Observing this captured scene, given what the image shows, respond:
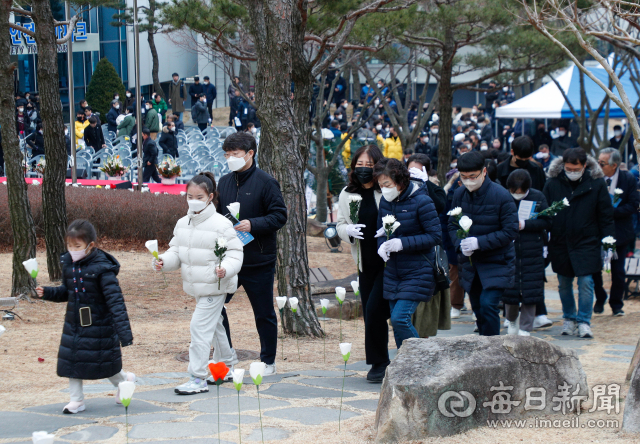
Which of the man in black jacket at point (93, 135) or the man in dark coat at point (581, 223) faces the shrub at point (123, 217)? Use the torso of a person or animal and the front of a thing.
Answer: the man in black jacket

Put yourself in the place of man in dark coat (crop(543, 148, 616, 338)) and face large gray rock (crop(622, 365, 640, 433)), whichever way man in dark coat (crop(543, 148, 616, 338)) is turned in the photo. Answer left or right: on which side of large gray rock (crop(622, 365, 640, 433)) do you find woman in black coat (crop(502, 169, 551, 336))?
right

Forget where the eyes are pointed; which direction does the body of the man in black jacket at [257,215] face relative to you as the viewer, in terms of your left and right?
facing the viewer and to the left of the viewer

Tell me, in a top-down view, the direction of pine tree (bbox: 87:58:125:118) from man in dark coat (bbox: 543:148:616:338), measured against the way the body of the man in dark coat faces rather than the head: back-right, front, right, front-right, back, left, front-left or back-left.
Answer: back-right

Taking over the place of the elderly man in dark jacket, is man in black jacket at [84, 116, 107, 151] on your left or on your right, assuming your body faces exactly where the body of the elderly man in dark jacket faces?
on your right

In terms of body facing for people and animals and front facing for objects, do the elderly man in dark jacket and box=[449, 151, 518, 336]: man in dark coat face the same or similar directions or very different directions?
same or similar directions

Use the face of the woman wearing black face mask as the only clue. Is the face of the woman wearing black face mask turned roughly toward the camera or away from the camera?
toward the camera

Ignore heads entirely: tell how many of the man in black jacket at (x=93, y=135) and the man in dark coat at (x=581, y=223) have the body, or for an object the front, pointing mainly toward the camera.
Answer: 2

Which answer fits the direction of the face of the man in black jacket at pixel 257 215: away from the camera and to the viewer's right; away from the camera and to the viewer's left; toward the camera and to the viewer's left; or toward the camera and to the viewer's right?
toward the camera and to the viewer's left

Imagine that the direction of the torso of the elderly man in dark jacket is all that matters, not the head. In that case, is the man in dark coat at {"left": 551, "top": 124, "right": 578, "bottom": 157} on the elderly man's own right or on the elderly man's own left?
on the elderly man's own right

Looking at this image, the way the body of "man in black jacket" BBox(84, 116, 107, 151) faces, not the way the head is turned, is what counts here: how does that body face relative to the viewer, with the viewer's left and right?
facing the viewer

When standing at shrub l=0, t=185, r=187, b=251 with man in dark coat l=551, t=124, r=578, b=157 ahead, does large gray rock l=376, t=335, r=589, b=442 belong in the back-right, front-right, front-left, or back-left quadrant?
back-right

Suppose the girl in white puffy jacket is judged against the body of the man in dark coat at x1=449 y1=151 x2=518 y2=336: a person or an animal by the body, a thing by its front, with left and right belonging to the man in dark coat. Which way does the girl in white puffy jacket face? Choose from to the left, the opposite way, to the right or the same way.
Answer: the same way

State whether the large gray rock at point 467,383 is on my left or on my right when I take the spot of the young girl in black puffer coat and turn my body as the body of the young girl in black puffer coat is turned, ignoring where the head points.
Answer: on my left

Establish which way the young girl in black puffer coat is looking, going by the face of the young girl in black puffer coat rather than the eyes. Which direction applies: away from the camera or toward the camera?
toward the camera

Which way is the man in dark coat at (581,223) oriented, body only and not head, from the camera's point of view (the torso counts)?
toward the camera

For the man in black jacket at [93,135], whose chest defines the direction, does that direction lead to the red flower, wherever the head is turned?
yes

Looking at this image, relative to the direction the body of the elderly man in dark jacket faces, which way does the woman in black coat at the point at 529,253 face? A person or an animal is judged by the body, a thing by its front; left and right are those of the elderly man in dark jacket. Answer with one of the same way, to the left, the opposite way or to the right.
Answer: the same way

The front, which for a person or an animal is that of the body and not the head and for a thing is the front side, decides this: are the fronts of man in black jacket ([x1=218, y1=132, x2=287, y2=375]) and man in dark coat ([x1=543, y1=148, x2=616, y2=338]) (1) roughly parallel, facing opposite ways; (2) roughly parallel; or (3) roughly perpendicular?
roughly parallel

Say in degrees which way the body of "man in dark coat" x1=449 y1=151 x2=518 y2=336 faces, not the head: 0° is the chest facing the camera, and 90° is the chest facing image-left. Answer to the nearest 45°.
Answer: approximately 45°

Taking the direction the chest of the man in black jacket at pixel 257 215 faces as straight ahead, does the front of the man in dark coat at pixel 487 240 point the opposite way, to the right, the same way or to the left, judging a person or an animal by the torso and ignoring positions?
the same way
